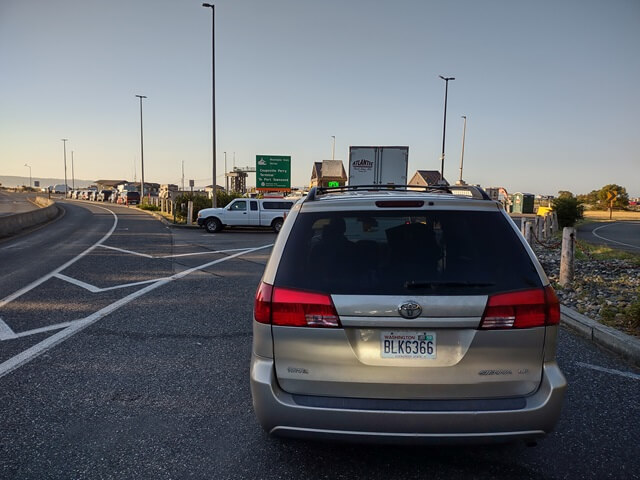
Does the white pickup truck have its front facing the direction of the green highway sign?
no

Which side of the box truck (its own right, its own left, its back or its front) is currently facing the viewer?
back

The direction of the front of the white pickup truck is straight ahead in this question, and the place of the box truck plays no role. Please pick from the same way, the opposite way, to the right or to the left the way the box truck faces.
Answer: to the right

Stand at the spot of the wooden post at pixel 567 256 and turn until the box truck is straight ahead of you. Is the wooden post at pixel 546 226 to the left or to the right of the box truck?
right

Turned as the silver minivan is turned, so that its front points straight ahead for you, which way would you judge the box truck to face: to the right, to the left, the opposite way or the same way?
the same way

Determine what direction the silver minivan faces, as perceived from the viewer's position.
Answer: facing away from the viewer

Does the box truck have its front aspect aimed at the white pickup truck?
no

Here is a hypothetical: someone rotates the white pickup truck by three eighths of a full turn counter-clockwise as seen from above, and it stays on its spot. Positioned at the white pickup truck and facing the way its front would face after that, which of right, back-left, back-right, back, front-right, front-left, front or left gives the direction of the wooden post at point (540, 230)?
front

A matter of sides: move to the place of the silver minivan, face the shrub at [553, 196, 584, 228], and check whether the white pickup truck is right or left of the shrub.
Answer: left

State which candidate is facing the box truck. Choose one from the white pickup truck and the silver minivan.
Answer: the silver minivan

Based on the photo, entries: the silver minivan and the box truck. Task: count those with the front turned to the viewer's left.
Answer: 0

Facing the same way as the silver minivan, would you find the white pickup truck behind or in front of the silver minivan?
in front

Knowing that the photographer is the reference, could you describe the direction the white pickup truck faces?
facing to the left of the viewer

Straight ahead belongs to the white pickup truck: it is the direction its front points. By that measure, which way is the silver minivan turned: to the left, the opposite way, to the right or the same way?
to the right

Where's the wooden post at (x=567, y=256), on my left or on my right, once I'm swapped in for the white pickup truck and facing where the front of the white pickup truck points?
on my left

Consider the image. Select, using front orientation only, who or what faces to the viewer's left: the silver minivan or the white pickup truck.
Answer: the white pickup truck

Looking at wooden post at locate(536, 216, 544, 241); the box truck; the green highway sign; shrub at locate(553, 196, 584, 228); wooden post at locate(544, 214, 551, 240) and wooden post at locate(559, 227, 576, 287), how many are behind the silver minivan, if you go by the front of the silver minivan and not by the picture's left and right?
0

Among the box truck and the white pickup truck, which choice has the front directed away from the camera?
the box truck

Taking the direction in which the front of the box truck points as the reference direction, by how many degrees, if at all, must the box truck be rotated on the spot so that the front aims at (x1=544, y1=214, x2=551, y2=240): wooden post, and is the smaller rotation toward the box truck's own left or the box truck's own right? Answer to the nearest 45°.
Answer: approximately 90° to the box truck's own right

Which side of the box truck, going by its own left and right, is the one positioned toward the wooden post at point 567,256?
back

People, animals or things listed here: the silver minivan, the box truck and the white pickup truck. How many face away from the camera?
2

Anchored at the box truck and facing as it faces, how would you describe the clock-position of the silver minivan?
The silver minivan is roughly at 6 o'clock from the box truck.
